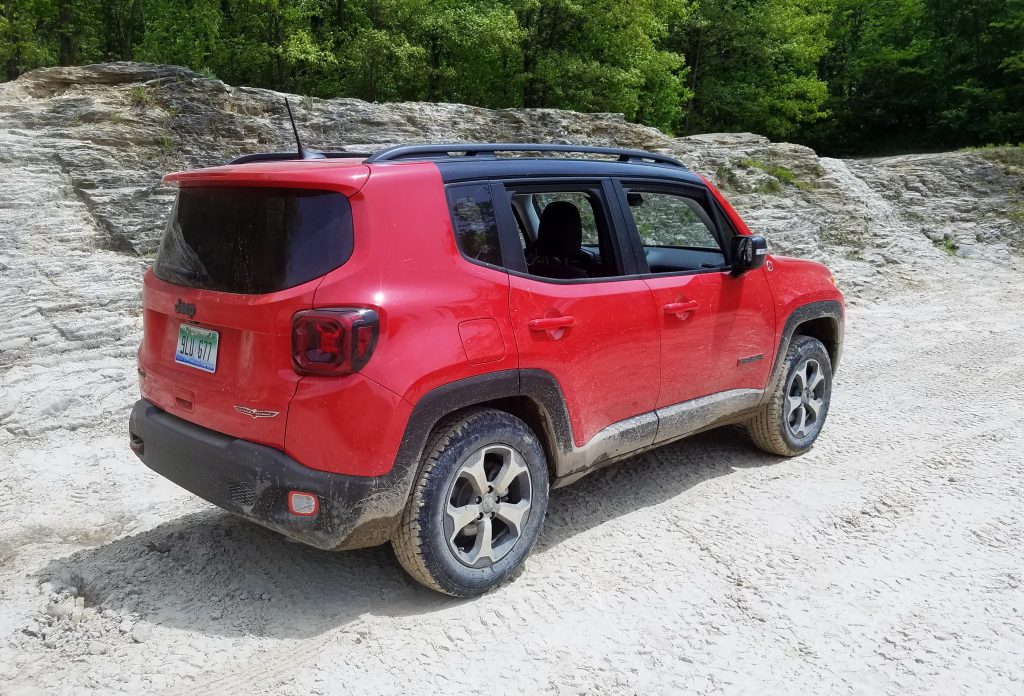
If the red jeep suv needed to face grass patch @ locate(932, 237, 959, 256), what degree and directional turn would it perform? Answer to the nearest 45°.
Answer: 0° — it already faces it

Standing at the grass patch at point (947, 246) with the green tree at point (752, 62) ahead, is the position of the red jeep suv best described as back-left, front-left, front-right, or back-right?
back-left

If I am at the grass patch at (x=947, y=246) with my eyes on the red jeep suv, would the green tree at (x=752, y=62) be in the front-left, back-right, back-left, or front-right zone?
back-right

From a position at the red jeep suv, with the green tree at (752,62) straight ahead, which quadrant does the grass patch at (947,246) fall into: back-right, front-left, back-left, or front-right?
front-right

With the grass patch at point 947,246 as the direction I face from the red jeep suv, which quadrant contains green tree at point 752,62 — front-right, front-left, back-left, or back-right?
front-left

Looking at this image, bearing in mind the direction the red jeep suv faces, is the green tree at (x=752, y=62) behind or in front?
in front

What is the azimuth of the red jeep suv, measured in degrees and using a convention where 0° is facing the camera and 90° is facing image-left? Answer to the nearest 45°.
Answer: approximately 225°
